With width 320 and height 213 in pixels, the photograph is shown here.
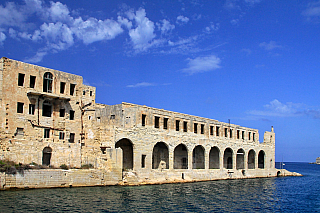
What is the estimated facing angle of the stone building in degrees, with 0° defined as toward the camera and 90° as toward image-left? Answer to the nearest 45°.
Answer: approximately 315°
